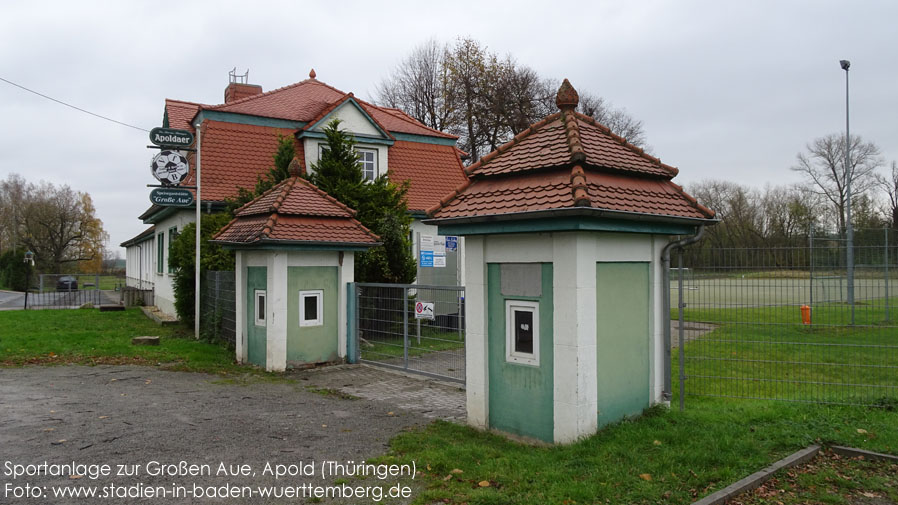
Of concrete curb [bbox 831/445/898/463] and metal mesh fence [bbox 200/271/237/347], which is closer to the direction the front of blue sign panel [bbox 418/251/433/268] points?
the concrete curb

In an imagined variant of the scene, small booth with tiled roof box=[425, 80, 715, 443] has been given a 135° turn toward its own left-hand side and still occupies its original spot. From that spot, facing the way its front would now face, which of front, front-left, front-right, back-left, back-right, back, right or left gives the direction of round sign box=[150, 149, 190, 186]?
back-left

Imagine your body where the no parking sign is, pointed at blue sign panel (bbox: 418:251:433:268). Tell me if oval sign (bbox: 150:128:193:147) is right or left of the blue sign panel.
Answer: left

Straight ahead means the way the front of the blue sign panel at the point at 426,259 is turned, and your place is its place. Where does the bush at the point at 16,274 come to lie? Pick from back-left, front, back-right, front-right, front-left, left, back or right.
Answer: back-right

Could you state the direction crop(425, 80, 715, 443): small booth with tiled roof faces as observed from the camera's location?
facing the viewer and to the left of the viewer

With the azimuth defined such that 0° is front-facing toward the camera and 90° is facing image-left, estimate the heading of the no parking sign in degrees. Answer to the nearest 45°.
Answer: approximately 0°

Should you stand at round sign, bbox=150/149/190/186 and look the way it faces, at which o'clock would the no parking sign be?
The no parking sign is roughly at 11 o'clock from the round sign.

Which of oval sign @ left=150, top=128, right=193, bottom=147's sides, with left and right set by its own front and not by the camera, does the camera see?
front

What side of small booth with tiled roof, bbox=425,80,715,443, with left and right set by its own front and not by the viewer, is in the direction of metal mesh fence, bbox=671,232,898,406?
back

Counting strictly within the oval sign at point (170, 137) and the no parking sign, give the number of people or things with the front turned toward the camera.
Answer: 2

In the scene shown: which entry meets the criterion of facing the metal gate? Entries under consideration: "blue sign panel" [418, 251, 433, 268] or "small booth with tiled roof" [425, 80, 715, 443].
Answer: the blue sign panel

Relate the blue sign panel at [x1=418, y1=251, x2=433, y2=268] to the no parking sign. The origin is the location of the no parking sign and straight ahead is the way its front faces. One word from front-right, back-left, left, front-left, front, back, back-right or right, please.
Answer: back

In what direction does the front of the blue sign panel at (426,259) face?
toward the camera

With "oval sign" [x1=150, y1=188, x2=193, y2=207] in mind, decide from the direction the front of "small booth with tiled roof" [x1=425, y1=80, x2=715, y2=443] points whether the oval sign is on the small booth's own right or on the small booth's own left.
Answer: on the small booth's own right

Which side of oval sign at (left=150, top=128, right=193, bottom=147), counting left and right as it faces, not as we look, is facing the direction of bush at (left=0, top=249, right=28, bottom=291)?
back
